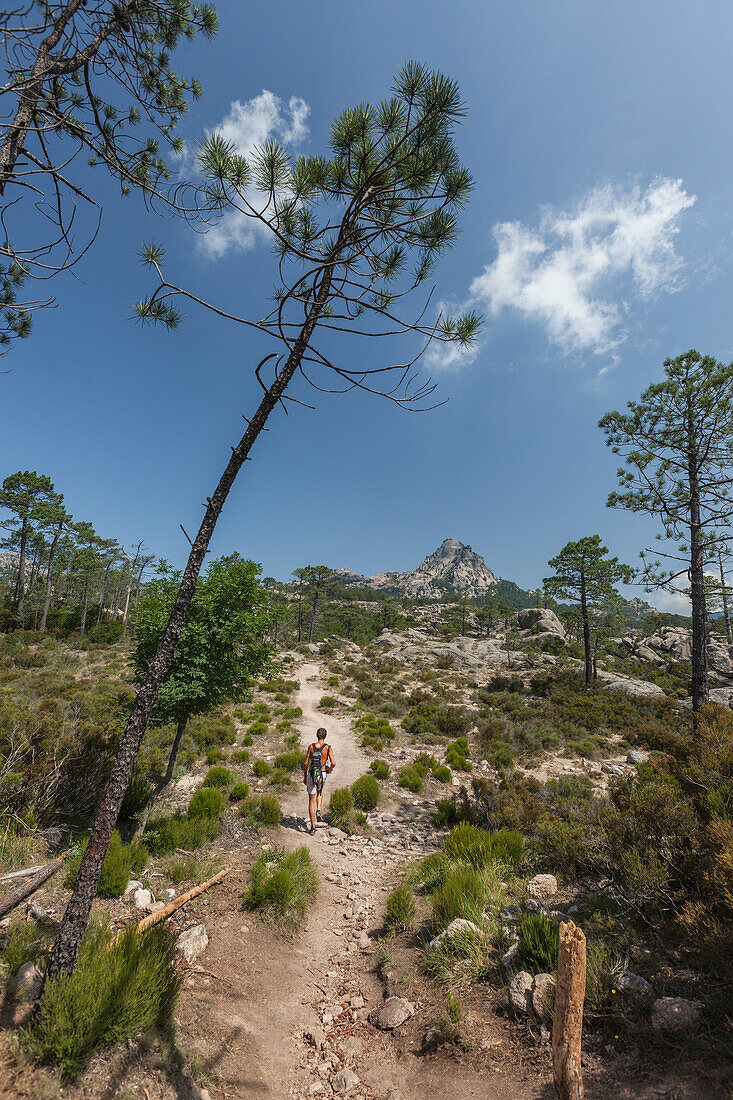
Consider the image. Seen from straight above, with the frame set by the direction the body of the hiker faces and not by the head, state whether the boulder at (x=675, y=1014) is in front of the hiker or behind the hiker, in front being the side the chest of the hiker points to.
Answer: behind

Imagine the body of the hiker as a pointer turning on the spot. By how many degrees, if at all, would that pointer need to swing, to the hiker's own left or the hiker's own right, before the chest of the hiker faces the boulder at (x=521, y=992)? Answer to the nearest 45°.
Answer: approximately 180°

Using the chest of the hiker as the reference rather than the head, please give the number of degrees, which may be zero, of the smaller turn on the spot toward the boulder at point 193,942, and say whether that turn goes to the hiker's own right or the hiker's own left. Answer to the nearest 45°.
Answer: approximately 180°

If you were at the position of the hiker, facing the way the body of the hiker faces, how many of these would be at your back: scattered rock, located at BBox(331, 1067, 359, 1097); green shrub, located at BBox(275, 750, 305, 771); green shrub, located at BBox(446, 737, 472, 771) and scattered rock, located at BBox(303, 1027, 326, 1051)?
2

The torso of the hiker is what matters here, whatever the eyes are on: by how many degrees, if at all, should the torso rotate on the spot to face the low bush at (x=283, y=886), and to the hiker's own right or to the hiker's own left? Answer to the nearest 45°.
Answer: approximately 180°

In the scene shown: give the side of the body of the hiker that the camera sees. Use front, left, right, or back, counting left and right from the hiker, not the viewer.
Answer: back

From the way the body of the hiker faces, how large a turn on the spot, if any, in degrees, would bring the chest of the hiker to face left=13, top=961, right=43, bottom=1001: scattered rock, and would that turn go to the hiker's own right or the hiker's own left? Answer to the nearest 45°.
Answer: approximately 180°

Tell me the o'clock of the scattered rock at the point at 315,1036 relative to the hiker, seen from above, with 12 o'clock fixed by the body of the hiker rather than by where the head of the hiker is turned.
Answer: The scattered rock is roughly at 6 o'clock from the hiker.

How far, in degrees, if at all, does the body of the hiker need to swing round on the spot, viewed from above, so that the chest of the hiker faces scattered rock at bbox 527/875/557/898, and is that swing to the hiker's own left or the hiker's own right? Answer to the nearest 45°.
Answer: approximately 135° to the hiker's own right

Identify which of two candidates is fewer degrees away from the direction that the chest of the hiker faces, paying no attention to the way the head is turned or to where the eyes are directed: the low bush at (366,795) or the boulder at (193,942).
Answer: the low bush

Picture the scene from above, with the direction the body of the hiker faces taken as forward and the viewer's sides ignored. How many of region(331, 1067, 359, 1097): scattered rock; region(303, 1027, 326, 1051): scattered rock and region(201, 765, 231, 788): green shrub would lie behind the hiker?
2

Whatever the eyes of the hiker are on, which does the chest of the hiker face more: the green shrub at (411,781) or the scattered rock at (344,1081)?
the green shrub
